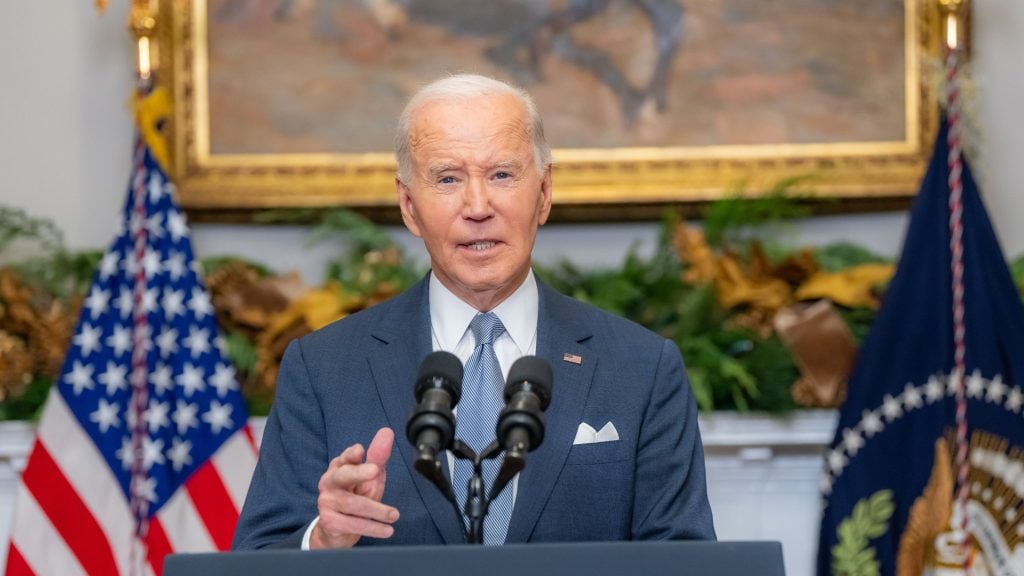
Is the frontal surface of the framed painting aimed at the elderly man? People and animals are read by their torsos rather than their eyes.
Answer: yes

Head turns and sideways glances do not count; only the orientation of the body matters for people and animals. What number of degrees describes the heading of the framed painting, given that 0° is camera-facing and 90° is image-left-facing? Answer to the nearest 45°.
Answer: approximately 0°

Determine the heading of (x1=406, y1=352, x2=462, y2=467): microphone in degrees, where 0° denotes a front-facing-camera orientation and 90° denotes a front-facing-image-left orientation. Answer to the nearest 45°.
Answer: approximately 180°

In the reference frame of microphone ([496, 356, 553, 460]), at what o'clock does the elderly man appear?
The elderly man is roughly at 12 o'clock from the microphone.

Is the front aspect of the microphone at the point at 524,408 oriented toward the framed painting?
yes

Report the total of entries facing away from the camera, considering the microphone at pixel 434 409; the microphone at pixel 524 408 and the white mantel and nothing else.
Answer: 2

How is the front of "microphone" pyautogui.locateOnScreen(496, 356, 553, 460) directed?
away from the camera

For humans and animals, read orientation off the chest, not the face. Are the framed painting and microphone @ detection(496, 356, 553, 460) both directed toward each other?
yes

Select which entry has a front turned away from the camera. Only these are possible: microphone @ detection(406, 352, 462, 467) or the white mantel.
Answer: the microphone
